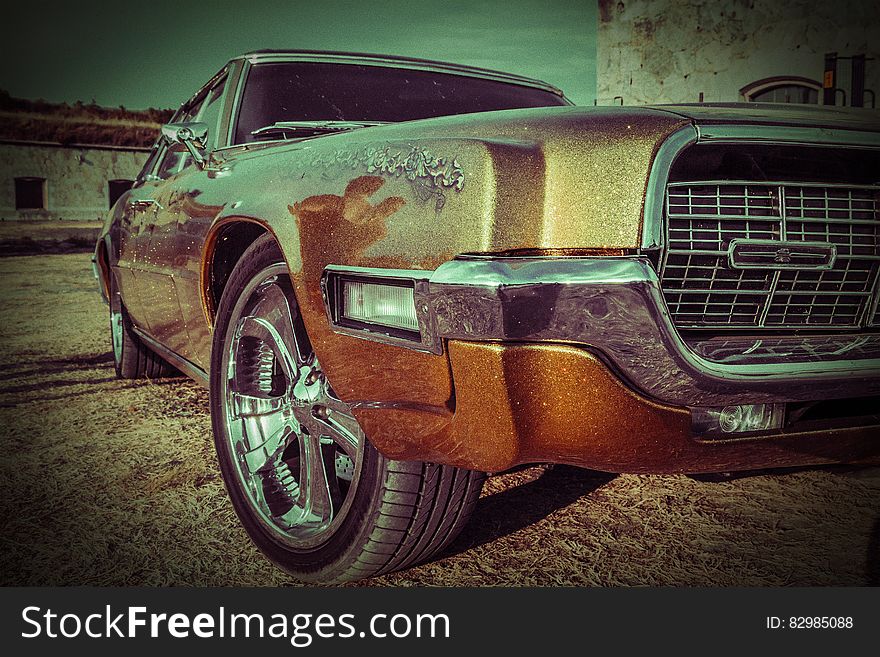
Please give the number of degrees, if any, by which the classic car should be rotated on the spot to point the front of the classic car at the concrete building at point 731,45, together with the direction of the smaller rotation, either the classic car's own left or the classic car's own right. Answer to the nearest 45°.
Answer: approximately 135° to the classic car's own left

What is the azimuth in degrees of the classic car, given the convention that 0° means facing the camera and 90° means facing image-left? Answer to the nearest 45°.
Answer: approximately 315°

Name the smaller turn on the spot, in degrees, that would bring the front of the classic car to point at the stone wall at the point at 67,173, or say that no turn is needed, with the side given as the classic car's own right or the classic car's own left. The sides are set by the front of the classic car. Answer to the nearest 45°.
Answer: approximately 180°
